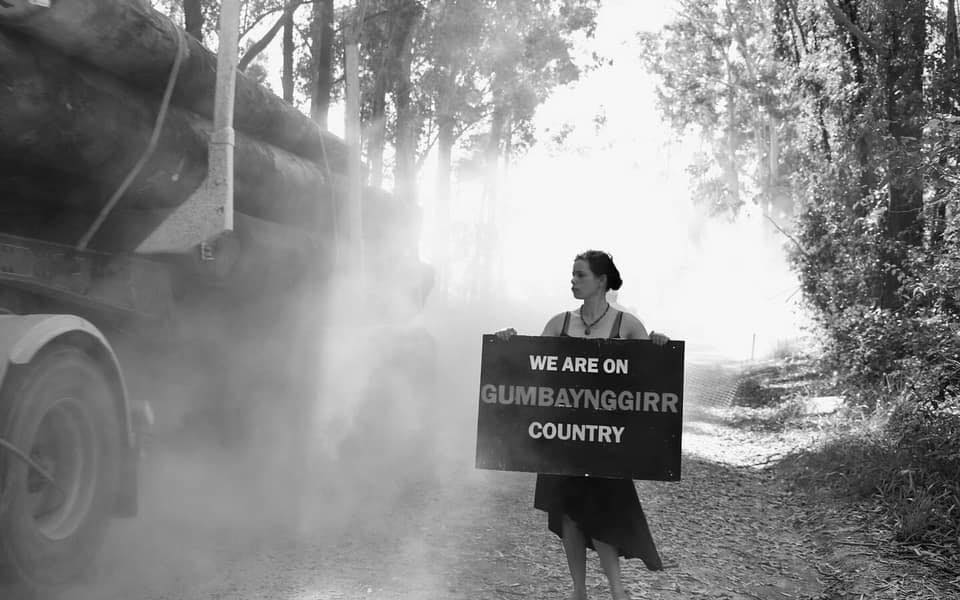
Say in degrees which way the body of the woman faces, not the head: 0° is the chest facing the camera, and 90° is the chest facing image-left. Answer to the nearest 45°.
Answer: approximately 0°

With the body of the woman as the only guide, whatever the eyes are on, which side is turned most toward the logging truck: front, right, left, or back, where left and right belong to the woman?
right

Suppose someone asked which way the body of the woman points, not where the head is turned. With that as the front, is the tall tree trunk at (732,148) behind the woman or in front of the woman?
behind

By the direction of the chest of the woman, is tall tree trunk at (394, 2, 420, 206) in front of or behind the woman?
behind

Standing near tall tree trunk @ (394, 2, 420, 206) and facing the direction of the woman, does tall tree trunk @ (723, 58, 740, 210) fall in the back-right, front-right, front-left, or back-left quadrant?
back-left

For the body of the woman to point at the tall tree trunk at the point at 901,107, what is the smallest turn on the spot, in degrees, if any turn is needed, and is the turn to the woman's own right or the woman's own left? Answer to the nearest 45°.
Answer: approximately 135° to the woman's own left

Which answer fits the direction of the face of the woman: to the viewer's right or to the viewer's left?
to the viewer's left
